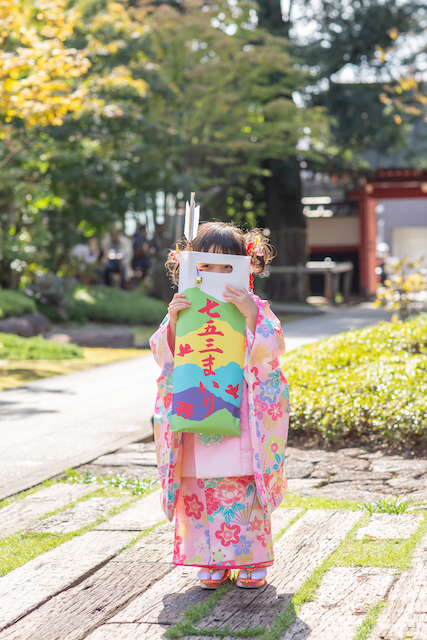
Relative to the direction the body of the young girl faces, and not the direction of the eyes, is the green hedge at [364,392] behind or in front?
behind

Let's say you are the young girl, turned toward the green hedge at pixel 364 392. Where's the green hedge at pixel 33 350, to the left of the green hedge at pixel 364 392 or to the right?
left

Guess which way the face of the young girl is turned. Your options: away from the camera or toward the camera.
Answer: toward the camera

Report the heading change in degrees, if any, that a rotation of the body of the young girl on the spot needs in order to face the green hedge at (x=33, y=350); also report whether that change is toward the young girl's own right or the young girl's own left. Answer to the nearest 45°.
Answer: approximately 180°

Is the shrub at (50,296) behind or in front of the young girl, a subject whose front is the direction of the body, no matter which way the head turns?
behind

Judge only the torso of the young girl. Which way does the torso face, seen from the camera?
toward the camera

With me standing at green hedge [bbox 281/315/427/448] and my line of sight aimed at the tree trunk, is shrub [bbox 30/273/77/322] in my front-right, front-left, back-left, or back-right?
front-left

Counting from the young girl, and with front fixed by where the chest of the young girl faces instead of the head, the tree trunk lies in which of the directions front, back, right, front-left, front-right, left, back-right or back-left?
back

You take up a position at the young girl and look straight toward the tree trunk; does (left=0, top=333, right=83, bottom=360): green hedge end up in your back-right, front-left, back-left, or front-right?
front-left
